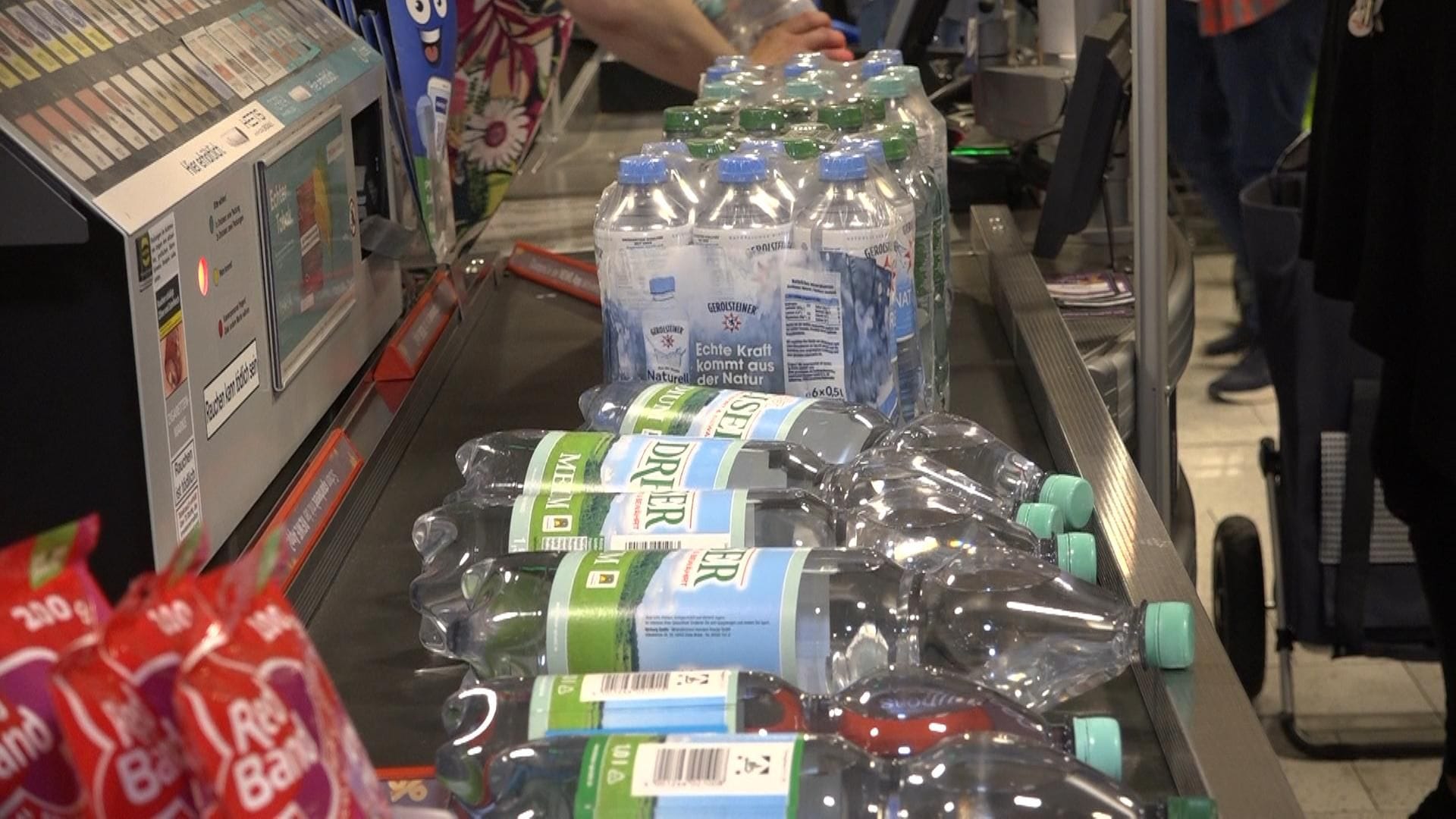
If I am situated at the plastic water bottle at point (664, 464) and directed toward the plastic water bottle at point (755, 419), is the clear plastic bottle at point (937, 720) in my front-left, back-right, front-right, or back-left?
back-right

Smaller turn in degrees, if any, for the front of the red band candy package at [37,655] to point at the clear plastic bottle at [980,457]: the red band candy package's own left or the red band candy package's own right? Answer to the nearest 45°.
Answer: approximately 135° to the red band candy package's own left

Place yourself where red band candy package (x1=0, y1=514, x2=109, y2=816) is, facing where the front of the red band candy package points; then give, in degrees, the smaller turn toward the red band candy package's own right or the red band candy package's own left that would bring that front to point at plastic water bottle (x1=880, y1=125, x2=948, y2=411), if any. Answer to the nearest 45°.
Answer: approximately 135° to the red band candy package's own left

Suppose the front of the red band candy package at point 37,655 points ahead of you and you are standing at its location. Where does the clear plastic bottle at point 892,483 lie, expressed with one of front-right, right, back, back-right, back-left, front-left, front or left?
back-left

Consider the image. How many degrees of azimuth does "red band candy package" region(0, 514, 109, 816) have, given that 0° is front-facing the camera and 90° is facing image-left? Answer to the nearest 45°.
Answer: approximately 0°

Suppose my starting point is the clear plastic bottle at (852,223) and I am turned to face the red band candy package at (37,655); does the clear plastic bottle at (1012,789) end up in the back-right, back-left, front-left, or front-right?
front-left

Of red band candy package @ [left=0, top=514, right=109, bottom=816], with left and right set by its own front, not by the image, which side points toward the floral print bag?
back
